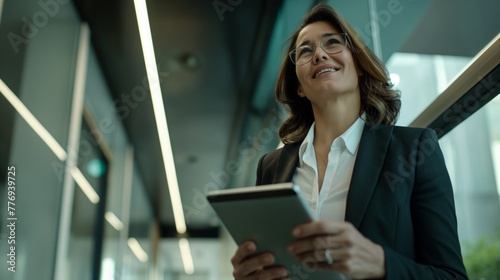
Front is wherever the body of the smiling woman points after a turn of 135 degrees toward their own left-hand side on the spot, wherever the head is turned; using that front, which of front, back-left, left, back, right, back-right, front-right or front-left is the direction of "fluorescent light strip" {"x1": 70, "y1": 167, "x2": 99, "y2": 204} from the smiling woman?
back-left

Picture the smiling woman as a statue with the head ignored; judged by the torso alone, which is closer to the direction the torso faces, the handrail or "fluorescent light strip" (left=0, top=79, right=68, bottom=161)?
the fluorescent light strip

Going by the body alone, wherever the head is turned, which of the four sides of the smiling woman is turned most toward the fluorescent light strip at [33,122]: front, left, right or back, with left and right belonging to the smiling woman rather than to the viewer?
right

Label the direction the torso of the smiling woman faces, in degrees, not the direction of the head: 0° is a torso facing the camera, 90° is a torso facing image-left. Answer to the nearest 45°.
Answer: approximately 45°

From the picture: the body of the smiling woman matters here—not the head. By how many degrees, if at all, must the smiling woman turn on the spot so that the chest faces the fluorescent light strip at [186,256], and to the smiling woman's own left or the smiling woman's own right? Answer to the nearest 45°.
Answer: approximately 90° to the smiling woman's own right

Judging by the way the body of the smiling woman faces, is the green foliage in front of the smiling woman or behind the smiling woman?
behind

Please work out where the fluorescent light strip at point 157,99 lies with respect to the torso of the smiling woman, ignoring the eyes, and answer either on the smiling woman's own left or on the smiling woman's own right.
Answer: on the smiling woman's own right

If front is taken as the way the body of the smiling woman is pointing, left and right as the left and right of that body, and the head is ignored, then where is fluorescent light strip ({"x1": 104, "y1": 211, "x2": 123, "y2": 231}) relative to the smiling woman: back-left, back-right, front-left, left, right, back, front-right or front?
right

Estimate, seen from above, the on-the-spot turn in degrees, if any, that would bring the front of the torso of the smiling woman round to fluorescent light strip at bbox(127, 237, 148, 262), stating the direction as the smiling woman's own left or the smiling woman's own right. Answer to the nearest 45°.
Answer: approximately 90° to the smiling woman's own right

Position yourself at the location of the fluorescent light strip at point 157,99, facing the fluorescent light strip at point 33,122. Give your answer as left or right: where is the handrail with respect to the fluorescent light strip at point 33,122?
left
